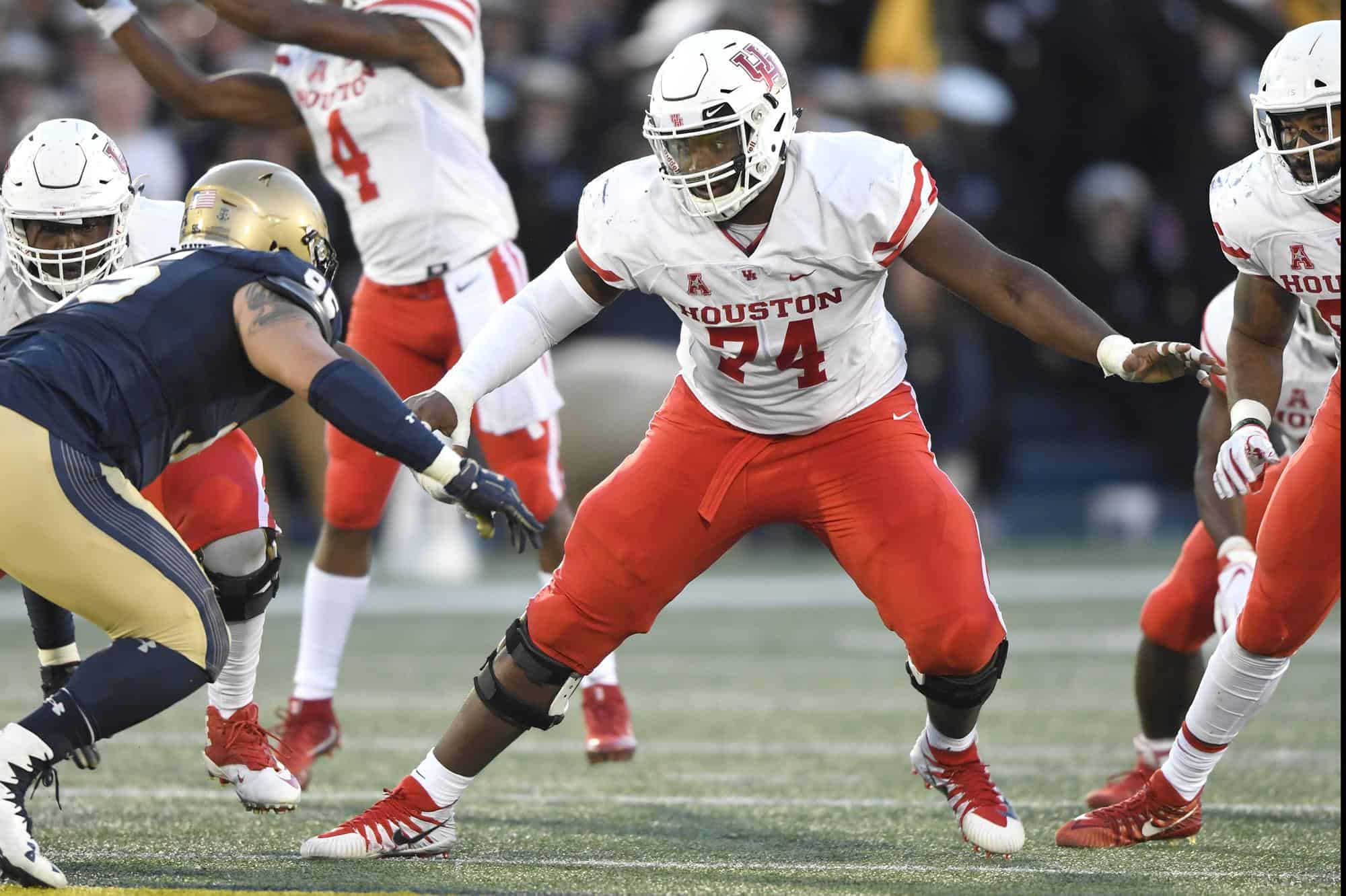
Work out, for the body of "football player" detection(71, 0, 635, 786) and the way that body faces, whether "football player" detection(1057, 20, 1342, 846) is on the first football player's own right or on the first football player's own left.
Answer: on the first football player's own left

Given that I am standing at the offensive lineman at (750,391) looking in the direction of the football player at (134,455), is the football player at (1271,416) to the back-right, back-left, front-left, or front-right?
back-left

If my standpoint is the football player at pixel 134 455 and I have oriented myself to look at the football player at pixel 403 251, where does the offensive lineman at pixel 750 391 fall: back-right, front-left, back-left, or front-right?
front-right

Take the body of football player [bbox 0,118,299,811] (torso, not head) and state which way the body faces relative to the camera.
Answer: toward the camera

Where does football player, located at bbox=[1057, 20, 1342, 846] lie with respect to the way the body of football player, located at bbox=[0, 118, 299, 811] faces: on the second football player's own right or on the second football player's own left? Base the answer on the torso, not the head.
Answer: on the second football player's own left

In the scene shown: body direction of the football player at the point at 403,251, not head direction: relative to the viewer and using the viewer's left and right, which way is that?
facing the viewer and to the left of the viewer

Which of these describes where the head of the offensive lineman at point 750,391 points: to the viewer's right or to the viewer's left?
to the viewer's left

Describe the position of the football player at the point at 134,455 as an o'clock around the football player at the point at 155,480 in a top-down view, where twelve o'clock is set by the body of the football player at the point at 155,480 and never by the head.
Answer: the football player at the point at 134,455 is roughly at 12 o'clock from the football player at the point at 155,480.

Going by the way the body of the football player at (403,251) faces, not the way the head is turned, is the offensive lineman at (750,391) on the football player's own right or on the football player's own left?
on the football player's own left

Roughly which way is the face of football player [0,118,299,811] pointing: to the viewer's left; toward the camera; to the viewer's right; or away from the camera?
toward the camera

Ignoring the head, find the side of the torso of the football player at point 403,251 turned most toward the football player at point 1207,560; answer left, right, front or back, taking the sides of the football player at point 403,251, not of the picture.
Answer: left

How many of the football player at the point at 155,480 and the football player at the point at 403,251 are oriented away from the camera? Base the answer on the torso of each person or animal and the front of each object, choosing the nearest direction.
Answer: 0

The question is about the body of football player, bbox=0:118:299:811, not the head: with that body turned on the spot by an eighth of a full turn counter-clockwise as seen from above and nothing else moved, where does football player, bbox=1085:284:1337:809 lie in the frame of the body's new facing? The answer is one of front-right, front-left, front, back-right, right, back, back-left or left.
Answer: front-left

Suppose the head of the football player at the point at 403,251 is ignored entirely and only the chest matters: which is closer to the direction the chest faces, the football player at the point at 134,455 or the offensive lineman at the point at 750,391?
the football player
